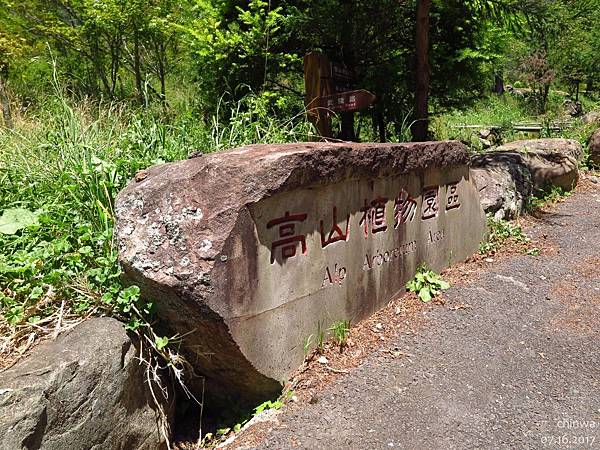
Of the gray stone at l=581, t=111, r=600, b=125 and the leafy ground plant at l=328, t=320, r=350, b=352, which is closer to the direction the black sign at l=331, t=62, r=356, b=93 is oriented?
the leafy ground plant

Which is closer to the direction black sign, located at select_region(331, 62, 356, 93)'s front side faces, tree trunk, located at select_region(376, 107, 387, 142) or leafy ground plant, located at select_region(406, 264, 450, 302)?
the leafy ground plant

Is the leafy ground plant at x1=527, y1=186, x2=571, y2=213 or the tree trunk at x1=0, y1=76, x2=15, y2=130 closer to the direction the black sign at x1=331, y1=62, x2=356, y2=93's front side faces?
the leafy ground plant

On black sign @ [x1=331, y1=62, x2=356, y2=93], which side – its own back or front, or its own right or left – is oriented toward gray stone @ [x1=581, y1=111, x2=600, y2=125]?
left

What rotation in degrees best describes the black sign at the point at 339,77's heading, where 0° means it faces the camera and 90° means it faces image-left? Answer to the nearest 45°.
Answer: approximately 315°

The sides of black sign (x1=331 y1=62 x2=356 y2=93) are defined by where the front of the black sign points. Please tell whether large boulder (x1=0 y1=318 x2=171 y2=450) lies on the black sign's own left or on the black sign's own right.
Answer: on the black sign's own right

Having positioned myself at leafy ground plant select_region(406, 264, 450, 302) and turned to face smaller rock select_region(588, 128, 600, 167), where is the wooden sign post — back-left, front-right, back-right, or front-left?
front-left

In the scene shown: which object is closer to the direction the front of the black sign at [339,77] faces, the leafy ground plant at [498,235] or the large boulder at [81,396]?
the leafy ground plant

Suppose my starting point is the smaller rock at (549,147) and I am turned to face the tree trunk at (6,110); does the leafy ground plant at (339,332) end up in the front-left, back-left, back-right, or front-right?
front-left

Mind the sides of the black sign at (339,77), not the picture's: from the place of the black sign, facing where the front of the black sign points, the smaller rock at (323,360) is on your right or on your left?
on your right

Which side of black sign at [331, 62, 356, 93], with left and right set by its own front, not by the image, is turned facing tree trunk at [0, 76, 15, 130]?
right

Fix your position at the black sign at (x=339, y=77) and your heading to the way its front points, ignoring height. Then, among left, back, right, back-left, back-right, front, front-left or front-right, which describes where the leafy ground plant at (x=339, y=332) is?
front-right

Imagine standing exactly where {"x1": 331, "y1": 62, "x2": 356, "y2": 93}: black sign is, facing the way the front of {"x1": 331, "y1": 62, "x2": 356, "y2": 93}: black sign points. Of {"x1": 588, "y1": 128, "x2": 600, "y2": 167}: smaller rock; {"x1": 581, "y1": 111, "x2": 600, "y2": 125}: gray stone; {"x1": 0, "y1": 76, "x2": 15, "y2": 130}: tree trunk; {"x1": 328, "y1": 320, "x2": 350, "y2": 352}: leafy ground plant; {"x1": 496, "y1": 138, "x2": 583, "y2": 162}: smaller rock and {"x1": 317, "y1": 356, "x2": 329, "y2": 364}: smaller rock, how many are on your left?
3

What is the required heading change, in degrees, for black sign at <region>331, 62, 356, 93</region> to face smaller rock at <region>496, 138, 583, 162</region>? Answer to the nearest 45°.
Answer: approximately 90° to its left
